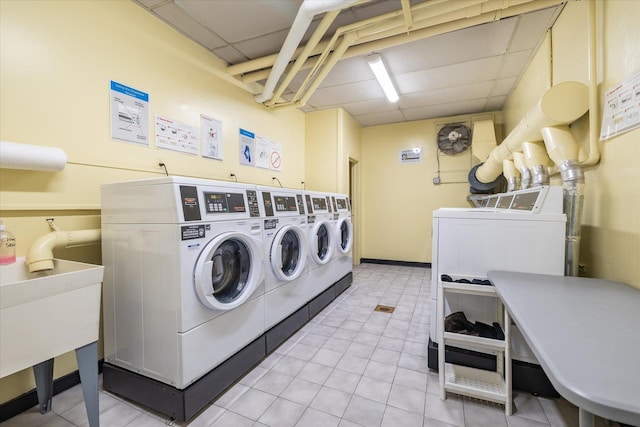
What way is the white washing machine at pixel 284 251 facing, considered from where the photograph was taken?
facing the viewer and to the right of the viewer

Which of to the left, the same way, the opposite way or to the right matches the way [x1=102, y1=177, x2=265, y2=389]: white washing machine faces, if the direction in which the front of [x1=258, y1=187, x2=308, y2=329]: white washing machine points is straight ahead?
the same way

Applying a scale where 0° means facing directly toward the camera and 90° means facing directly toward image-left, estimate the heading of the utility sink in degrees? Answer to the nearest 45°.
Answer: approximately 315°

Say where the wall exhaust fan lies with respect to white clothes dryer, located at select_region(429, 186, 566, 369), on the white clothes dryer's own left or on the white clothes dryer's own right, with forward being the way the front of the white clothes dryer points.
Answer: on the white clothes dryer's own right

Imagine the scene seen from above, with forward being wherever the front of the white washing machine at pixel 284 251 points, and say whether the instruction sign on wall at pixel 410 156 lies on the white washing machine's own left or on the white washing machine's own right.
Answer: on the white washing machine's own left

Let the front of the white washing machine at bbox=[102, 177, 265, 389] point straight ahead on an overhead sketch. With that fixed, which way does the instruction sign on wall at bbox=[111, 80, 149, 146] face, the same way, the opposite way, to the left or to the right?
the same way

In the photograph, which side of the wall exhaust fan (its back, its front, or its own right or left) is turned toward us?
front

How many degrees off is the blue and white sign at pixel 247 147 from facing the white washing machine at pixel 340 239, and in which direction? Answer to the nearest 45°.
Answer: approximately 45° to its left

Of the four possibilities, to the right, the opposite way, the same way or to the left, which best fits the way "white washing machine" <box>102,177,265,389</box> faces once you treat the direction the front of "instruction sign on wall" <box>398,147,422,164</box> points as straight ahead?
to the left

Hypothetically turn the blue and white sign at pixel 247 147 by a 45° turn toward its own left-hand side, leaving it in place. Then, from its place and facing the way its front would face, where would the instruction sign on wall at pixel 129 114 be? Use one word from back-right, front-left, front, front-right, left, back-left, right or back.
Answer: back-right

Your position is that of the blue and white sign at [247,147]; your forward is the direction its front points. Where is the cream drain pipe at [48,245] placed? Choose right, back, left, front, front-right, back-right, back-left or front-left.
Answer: right

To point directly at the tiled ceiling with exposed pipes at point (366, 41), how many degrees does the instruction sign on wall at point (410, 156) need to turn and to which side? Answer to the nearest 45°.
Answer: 0° — it already faces it

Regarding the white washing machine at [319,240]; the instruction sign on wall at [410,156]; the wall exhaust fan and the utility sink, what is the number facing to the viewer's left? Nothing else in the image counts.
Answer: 0

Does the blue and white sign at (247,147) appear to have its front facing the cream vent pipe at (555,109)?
yes

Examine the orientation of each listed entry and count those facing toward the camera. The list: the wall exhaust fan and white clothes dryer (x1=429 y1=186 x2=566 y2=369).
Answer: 1

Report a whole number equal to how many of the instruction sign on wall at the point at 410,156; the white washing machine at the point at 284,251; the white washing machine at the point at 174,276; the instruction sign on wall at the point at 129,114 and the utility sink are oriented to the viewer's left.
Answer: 0

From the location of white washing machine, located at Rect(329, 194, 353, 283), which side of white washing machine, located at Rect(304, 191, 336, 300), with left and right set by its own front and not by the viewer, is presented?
left

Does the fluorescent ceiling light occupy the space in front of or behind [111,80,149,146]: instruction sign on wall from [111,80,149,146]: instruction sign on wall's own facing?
in front

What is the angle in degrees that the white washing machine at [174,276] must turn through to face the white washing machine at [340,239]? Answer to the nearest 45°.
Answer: approximately 90° to its left

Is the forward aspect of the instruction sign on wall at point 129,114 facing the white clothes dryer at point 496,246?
yes

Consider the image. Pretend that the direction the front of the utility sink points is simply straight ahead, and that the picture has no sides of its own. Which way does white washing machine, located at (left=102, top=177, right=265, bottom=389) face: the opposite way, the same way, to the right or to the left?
the same way
